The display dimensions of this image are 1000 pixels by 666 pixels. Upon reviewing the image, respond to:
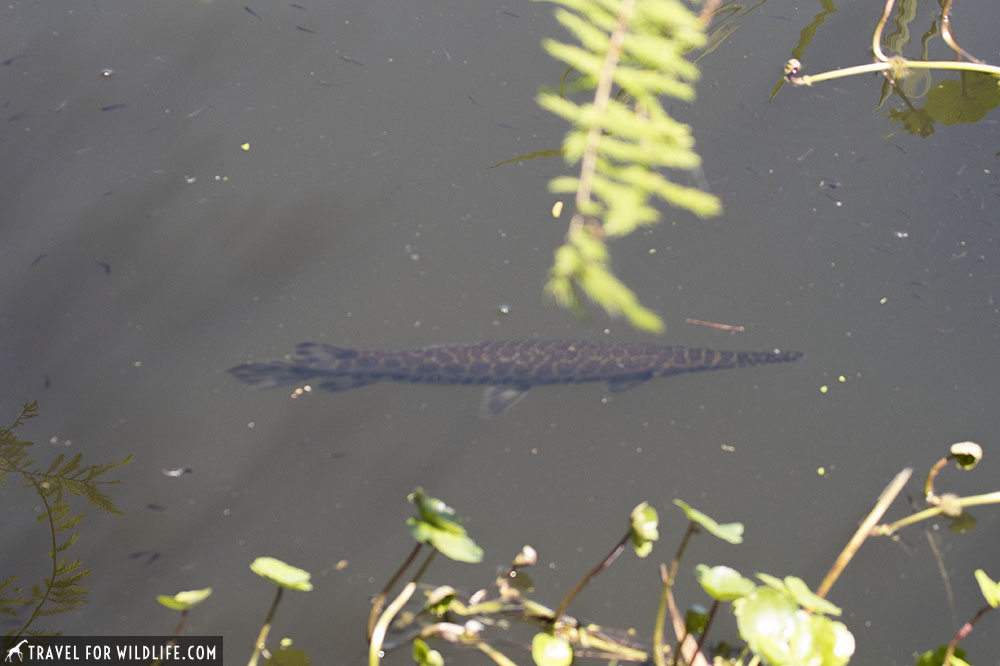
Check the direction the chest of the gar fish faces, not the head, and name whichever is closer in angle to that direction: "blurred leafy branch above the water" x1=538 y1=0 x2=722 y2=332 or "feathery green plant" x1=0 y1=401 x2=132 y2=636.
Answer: the blurred leafy branch above the water

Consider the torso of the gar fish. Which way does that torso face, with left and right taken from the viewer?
facing to the right of the viewer

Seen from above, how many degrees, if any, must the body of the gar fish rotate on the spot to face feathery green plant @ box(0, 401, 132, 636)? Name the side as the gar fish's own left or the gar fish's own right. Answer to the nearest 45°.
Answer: approximately 135° to the gar fish's own right
